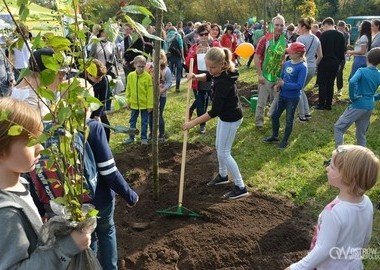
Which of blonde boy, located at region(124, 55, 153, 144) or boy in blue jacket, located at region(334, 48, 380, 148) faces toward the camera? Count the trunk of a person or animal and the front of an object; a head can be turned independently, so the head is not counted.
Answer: the blonde boy

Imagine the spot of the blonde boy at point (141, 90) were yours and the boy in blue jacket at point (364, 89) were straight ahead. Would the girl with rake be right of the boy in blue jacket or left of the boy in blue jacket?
right

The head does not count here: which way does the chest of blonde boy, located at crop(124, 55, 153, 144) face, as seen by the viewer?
toward the camera

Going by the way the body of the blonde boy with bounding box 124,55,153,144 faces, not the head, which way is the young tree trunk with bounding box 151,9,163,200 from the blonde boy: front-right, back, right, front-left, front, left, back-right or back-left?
front

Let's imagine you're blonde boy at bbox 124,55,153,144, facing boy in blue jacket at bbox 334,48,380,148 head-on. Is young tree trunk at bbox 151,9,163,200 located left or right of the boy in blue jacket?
right

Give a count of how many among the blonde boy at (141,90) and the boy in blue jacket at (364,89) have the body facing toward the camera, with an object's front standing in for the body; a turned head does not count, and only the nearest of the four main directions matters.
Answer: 1

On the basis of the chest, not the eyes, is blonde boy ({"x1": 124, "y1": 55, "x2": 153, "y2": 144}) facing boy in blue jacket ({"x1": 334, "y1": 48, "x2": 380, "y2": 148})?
no

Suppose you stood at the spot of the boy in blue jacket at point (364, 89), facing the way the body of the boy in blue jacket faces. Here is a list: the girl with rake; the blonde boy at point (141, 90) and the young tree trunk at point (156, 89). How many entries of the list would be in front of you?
0

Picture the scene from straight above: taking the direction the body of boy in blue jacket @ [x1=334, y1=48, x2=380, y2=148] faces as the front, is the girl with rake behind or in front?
behind

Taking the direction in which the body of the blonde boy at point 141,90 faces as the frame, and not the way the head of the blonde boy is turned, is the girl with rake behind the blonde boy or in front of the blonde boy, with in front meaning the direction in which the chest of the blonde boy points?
in front

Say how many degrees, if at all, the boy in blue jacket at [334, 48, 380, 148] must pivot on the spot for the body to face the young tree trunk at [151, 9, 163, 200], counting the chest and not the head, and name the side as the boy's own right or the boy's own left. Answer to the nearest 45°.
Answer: approximately 180°
